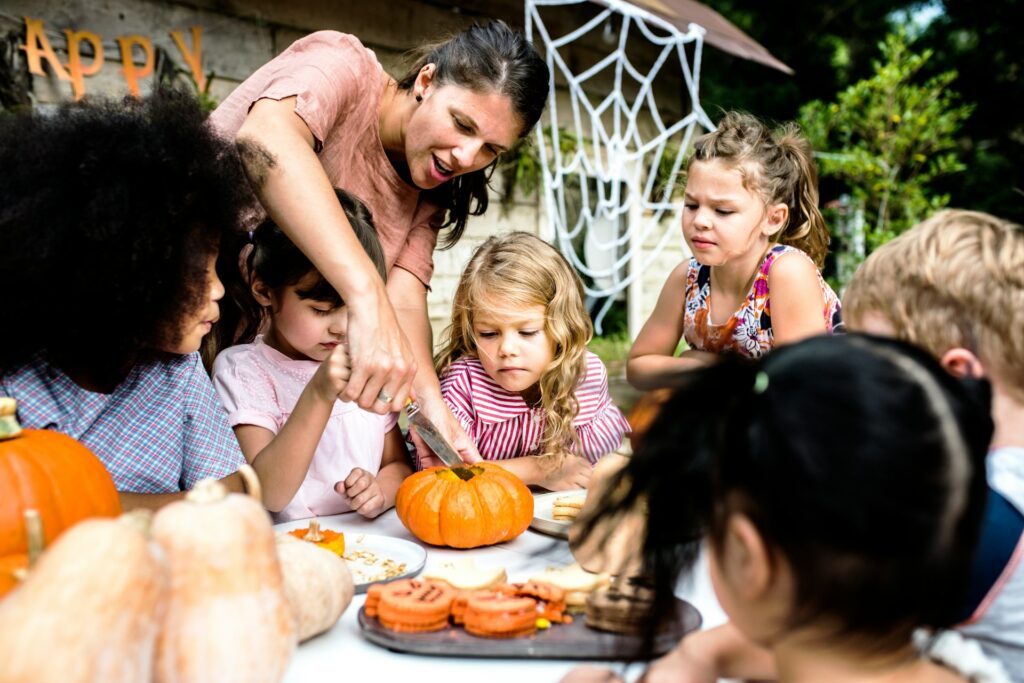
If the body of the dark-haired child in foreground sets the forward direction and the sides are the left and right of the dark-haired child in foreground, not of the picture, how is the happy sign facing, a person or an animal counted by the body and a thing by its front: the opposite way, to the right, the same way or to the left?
the opposite way

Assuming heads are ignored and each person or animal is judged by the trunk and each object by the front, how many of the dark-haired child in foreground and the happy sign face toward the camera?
1

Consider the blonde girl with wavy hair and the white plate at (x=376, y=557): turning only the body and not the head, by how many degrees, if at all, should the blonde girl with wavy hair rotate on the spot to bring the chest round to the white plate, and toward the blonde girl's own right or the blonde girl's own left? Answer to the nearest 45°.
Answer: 0° — they already face it

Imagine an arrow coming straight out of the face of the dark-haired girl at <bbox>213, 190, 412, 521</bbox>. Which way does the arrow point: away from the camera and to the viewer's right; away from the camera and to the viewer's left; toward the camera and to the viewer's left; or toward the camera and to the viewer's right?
toward the camera and to the viewer's right

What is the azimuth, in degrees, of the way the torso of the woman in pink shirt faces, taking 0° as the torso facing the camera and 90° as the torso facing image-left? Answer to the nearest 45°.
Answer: approximately 315°

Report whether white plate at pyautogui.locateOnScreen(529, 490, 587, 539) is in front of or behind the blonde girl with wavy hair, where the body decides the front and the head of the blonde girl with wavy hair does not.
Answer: in front

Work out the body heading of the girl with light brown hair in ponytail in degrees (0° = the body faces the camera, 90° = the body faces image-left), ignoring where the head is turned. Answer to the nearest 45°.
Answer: approximately 45°

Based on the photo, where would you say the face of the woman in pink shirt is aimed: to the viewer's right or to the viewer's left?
to the viewer's right

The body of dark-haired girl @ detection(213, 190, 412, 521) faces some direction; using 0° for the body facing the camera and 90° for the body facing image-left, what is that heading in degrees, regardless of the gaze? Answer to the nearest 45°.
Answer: approximately 315°

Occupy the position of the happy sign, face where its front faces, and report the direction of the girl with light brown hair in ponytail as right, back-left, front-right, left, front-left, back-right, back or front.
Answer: front-left

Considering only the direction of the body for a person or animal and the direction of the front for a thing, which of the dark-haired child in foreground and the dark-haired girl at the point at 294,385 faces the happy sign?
the dark-haired child in foreground

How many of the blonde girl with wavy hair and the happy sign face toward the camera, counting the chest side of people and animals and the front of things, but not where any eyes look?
2

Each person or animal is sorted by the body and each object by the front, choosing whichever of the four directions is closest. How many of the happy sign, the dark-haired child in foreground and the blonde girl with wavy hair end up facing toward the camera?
2
